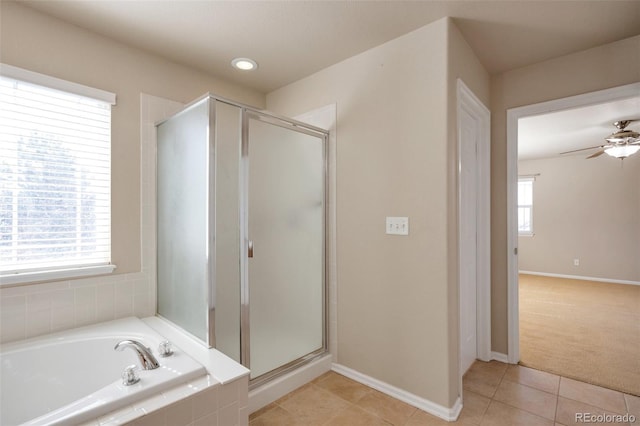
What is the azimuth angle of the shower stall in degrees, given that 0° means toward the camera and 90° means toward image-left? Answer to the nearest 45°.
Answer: approximately 315°

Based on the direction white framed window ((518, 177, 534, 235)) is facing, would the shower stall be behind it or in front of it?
in front

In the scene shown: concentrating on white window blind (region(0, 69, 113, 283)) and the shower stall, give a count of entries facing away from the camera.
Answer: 0

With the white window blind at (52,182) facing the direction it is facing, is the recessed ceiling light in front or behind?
in front

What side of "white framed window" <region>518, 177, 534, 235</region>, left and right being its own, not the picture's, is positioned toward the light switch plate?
front

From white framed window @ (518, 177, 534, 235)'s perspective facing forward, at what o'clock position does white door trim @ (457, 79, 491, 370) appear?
The white door trim is roughly at 12 o'clock from the white framed window.

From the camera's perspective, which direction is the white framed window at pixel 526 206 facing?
toward the camera

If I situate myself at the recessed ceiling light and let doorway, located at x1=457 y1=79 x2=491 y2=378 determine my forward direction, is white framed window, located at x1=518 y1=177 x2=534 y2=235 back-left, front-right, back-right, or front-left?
front-left

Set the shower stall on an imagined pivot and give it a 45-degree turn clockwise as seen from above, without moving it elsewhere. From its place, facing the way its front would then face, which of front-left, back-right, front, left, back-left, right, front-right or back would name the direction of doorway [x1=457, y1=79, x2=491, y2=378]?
left

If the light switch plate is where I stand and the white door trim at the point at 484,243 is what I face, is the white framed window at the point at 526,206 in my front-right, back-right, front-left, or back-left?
front-left

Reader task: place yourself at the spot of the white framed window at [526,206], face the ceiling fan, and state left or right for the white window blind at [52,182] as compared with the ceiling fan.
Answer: right

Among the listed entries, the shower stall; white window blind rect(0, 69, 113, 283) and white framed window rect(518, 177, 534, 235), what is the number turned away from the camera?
0

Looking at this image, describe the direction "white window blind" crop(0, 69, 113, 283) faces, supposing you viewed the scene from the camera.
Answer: facing the viewer and to the right of the viewer
